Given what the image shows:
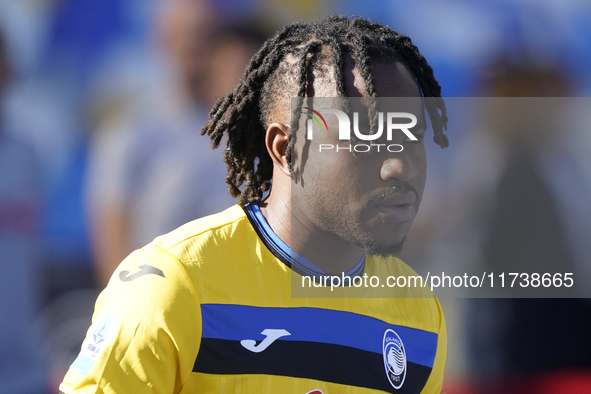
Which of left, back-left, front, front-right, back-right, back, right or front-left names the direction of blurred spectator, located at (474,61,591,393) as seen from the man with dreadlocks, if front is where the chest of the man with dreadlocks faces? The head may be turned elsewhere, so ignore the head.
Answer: left

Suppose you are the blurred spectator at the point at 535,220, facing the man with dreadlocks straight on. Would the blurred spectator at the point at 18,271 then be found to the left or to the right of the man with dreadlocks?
right

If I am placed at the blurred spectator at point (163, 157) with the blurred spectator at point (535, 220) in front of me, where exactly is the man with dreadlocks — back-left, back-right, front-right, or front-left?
front-right

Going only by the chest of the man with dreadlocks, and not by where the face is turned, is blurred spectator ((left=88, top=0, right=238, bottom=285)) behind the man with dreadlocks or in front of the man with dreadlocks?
behind

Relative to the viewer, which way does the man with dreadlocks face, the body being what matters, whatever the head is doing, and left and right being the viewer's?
facing the viewer and to the right of the viewer

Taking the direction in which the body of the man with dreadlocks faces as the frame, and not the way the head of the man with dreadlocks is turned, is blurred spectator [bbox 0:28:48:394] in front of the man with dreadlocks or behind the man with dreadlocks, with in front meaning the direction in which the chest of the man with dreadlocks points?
behind
